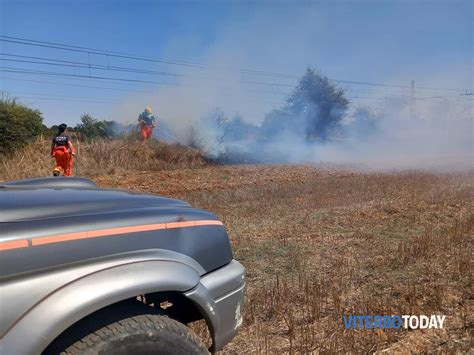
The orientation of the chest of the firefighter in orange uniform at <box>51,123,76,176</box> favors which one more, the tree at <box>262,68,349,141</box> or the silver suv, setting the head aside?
the tree

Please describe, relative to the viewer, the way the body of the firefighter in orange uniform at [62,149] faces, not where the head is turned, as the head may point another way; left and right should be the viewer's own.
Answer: facing away from the viewer

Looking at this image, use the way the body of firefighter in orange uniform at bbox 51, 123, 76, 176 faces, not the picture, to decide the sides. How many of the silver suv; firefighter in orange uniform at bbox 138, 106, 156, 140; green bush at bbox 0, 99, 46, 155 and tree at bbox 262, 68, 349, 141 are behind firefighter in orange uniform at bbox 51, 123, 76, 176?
1

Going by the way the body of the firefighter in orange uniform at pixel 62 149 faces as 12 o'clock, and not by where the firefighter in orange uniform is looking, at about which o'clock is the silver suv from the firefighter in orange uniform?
The silver suv is roughly at 6 o'clock from the firefighter in orange uniform.

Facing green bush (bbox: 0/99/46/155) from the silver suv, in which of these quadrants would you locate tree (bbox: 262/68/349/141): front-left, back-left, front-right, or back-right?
front-right
